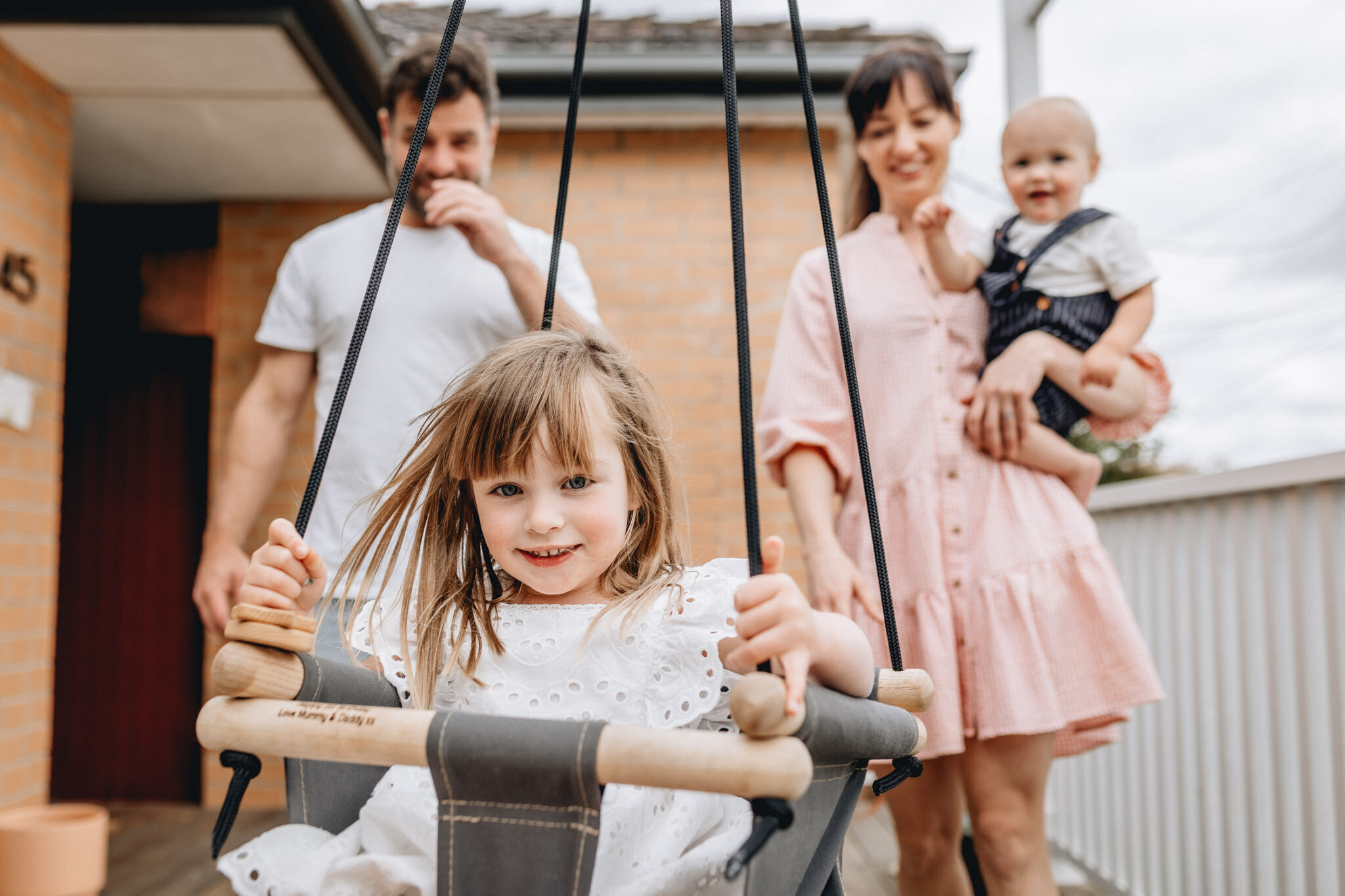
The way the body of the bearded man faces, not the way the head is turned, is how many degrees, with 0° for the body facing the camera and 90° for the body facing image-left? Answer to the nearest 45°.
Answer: approximately 0°

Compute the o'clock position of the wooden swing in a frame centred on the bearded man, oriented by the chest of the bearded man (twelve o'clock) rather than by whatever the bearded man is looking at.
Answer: The wooden swing is roughly at 12 o'clock from the bearded man.

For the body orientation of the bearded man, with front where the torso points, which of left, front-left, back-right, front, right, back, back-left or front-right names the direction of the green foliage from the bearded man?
back-left

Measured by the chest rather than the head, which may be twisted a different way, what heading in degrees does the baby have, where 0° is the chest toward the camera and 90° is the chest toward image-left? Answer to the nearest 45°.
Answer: approximately 45°

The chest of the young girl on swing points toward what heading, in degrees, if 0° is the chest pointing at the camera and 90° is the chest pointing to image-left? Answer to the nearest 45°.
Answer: approximately 0°

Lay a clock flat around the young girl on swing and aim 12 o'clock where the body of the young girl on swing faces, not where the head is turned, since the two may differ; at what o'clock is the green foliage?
The green foliage is roughly at 7 o'clock from the young girl on swing.

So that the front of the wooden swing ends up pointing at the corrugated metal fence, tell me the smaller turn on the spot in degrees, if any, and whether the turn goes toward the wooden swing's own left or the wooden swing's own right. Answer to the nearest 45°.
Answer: approximately 135° to the wooden swing's own left
